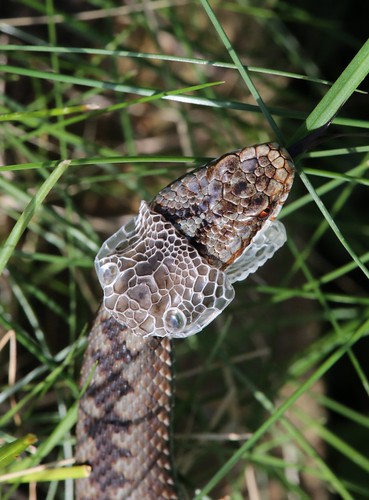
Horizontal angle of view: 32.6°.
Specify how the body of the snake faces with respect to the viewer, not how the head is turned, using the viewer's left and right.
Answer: facing away from the viewer and to the right of the viewer
